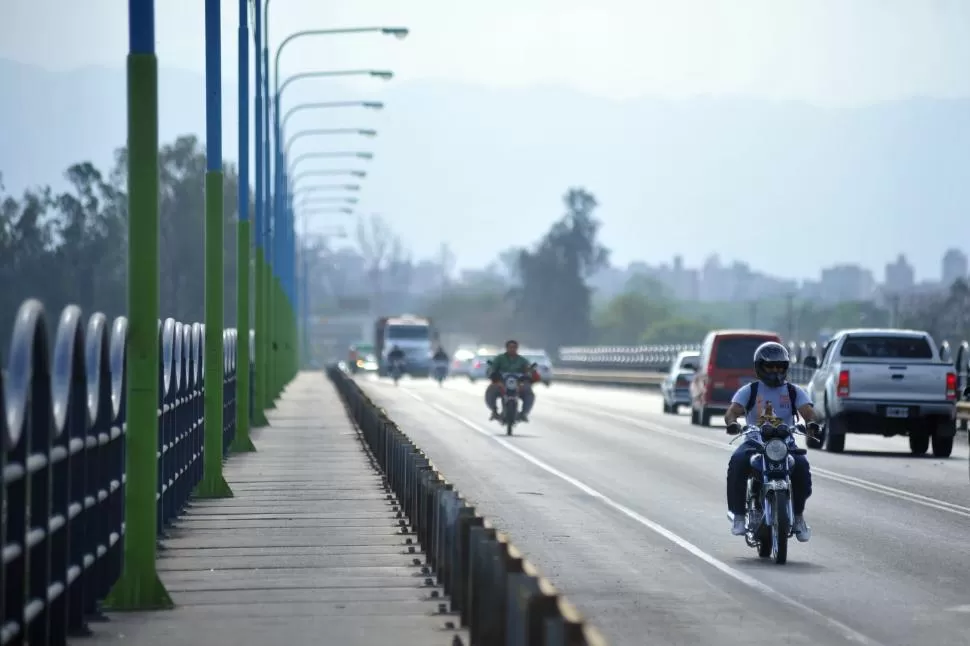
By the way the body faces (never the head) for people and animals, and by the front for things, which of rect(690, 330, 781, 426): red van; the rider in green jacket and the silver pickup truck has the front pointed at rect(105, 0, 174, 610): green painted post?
the rider in green jacket

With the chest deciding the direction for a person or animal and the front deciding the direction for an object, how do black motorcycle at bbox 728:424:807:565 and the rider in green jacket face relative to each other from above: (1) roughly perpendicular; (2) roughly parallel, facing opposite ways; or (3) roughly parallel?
roughly parallel

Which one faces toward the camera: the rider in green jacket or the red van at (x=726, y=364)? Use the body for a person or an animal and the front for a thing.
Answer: the rider in green jacket

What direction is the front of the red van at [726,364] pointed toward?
away from the camera

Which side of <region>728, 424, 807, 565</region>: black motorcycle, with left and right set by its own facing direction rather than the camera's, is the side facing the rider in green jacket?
back

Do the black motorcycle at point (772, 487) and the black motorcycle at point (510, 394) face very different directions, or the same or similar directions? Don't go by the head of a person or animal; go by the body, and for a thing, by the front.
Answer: same or similar directions

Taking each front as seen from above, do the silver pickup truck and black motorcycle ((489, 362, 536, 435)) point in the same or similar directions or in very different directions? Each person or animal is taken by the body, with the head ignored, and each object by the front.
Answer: very different directions

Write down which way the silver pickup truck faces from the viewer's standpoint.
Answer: facing away from the viewer

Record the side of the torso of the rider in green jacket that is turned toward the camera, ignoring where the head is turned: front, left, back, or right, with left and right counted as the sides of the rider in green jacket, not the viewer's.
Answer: front

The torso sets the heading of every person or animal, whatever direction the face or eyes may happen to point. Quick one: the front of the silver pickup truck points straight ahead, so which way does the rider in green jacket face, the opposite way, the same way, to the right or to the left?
the opposite way

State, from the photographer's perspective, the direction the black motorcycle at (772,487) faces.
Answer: facing the viewer

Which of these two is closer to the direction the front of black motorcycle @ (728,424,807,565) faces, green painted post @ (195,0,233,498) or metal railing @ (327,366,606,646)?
the metal railing

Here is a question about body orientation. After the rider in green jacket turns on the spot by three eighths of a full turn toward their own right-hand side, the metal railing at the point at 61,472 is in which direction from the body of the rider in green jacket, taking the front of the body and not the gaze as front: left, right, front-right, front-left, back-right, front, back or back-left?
back-left

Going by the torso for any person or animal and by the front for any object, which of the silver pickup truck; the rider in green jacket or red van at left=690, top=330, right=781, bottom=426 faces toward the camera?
the rider in green jacket

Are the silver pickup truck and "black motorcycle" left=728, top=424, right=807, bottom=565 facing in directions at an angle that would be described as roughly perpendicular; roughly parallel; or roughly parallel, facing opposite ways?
roughly parallel, facing opposite ways

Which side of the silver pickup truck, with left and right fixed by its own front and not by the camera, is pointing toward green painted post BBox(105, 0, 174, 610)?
back

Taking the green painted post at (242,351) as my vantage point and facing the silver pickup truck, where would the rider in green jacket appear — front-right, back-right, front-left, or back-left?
front-left

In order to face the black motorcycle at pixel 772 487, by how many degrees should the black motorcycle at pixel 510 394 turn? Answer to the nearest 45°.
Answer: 0° — it already faces it
